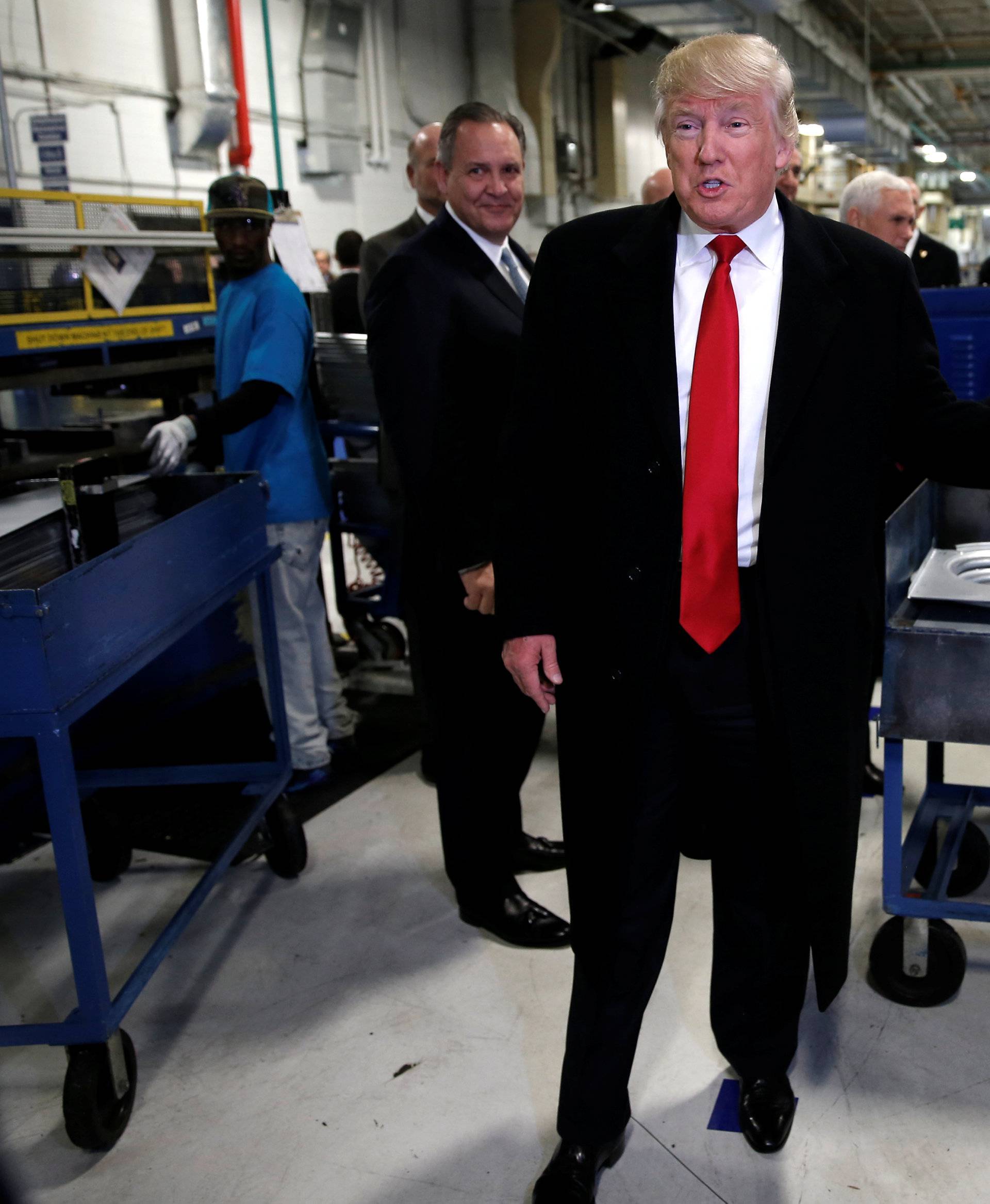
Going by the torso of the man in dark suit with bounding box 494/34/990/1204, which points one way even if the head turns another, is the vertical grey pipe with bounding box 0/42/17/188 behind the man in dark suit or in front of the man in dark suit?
behind

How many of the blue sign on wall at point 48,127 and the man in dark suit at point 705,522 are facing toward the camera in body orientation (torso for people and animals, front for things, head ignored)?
2

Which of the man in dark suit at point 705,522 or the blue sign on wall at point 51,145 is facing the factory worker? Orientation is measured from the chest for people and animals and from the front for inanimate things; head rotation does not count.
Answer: the blue sign on wall

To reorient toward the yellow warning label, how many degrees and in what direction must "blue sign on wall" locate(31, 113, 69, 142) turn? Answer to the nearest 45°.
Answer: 0° — it already faces it

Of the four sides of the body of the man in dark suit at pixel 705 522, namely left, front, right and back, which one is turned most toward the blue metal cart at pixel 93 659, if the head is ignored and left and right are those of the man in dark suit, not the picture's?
right

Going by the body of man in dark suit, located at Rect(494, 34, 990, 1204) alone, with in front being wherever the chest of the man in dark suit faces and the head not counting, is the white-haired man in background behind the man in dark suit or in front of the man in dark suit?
behind

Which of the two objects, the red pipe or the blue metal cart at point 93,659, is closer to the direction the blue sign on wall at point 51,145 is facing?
the blue metal cart

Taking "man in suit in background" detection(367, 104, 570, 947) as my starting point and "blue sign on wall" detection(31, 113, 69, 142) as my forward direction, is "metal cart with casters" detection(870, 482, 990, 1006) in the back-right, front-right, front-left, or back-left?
back-right

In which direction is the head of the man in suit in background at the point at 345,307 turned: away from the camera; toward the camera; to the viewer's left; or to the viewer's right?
away from the camera

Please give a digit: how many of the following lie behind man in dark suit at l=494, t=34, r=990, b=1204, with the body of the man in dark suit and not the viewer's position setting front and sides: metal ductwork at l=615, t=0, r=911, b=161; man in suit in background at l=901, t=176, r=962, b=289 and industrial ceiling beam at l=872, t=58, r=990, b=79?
3

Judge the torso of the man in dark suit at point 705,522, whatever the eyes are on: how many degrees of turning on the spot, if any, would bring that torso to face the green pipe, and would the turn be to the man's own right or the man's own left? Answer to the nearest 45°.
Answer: approximately 135° to the man's own right

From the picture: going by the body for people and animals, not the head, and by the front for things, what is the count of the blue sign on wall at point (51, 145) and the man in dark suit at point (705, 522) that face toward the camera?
2
